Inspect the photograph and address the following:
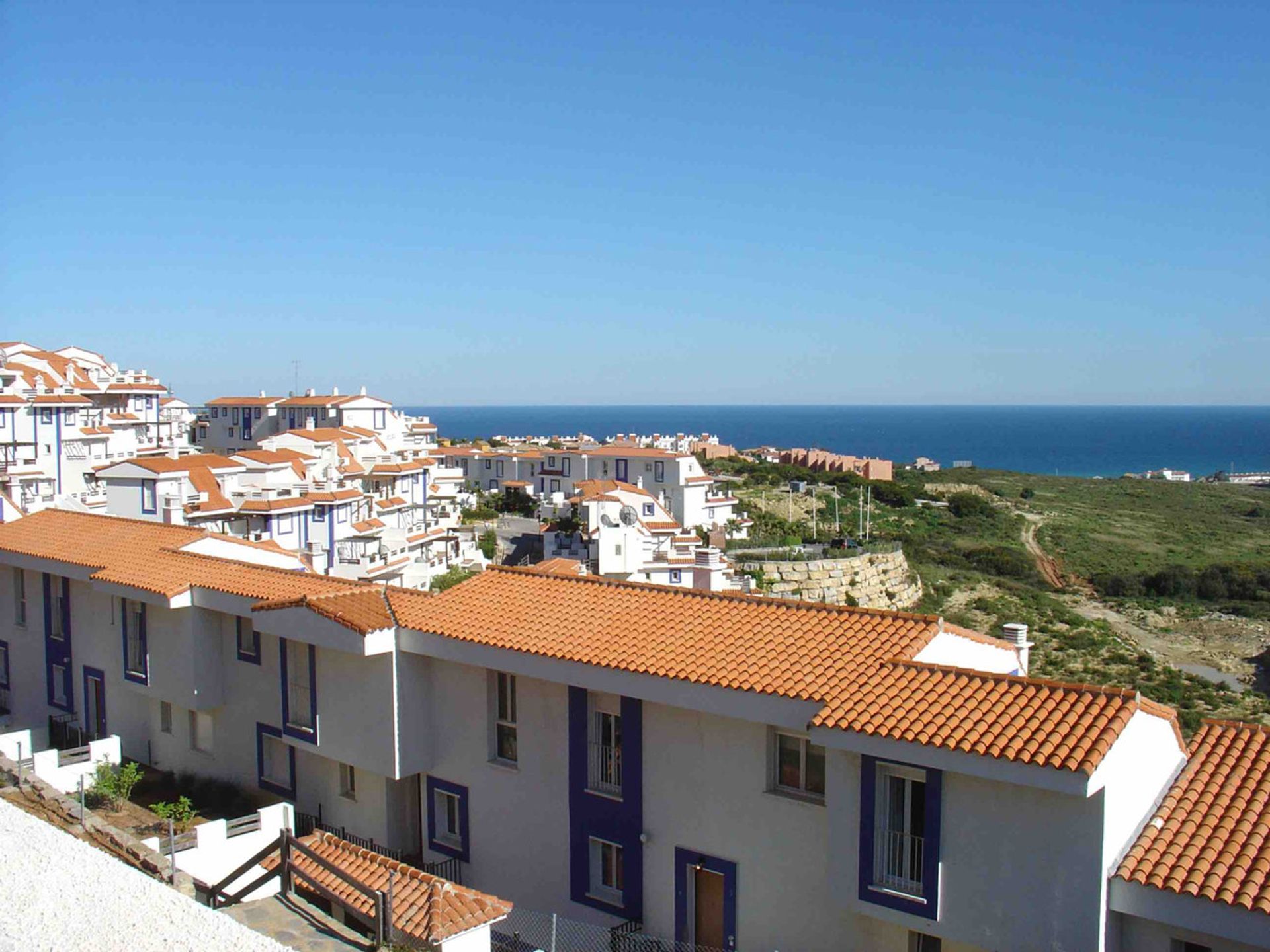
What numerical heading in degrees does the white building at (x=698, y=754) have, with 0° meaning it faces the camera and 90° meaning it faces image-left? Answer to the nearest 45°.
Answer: approximately 45°

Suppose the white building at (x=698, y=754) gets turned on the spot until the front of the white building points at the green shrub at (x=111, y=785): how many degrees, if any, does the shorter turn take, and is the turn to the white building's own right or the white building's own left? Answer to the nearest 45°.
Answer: approximately 90° to the white building's own right

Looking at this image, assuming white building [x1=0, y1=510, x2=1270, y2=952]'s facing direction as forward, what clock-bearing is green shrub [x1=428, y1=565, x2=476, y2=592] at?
The green shrub is roughly at 4 o'clock from the white building.
